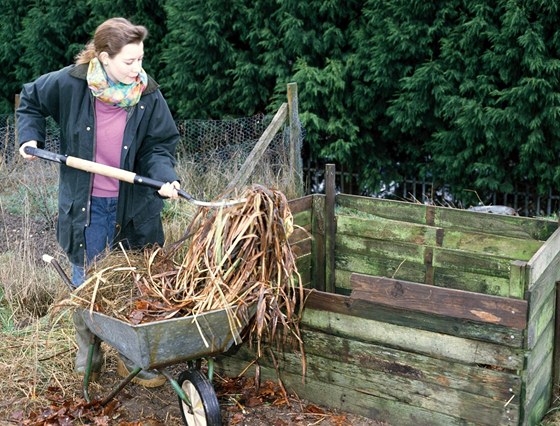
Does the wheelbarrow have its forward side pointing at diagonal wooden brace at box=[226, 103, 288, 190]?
no

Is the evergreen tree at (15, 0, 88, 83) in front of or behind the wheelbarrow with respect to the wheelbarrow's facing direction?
behind

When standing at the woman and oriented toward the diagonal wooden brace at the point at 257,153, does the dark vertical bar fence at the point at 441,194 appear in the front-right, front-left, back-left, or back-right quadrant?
front-right

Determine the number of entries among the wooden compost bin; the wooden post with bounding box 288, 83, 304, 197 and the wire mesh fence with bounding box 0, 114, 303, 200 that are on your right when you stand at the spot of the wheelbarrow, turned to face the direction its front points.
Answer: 0

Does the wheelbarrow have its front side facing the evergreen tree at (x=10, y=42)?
no

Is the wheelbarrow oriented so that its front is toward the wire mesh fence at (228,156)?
no

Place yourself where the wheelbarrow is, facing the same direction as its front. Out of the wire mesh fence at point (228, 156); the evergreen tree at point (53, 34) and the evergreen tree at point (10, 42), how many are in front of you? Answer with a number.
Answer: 0

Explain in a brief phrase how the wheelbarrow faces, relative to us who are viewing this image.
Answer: facing the viewer and to the right of the viewer

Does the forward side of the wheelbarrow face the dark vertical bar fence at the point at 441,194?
no

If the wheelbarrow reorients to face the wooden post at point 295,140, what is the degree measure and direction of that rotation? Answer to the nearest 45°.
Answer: approximately 135° to its left

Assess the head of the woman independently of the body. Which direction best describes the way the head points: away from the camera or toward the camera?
toward the camera

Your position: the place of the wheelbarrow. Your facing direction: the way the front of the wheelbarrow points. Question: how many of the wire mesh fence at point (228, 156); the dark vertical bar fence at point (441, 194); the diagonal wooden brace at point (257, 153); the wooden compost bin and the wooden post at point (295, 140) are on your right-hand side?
0
